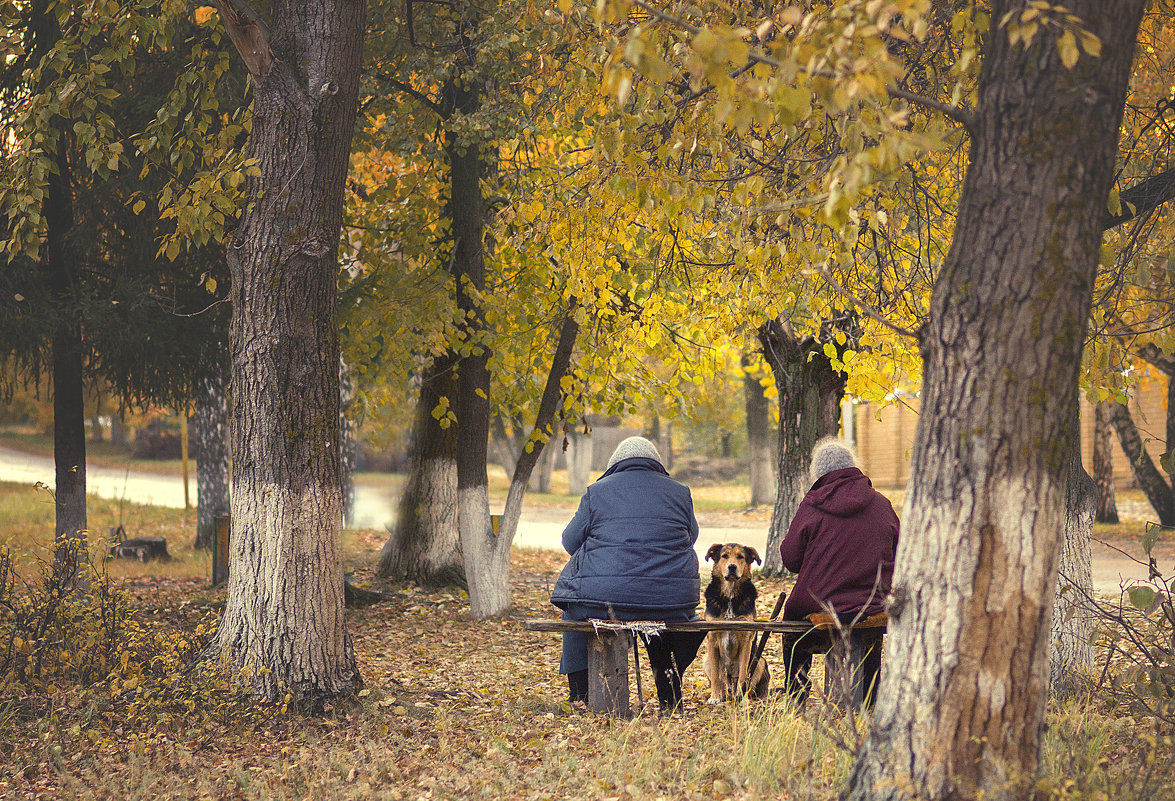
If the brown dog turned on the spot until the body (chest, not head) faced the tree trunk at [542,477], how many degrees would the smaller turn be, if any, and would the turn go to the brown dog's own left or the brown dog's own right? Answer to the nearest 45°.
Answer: approximately 180°

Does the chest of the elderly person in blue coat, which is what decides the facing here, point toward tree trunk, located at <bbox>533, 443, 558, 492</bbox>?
yes

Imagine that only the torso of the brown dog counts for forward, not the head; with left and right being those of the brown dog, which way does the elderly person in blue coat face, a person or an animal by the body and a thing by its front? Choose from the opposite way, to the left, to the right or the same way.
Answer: the opposite way

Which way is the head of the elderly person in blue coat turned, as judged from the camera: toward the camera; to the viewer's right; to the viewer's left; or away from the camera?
away from the camera

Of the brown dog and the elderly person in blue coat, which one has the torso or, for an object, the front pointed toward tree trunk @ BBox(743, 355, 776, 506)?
the elderly person in blue coat

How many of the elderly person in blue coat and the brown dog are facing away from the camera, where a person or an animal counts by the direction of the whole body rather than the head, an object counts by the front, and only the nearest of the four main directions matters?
1

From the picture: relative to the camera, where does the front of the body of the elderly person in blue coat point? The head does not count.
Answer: away from the camera

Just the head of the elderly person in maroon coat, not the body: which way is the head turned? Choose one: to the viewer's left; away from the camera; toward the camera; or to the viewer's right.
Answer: away from the camera

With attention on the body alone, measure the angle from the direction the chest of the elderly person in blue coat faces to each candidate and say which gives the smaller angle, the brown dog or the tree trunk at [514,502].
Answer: the tree trunk

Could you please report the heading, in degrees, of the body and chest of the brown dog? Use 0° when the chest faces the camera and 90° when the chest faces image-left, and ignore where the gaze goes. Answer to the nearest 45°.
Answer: approximately 0°

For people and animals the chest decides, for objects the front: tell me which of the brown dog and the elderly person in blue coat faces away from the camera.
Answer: the elderly person in blue coat
